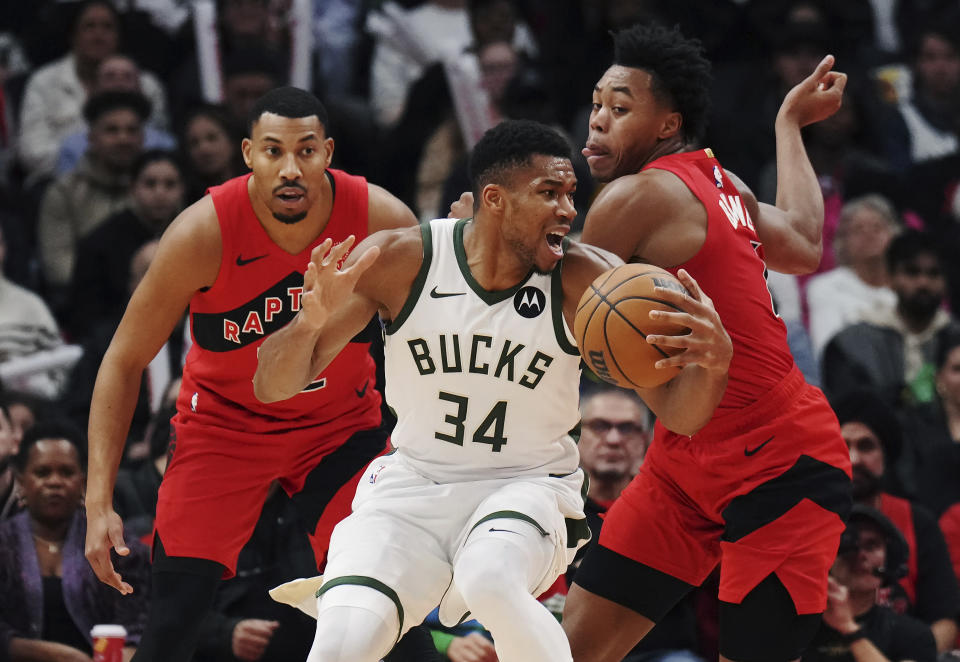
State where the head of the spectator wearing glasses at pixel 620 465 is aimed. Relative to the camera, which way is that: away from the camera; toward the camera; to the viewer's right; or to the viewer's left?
toward the camera

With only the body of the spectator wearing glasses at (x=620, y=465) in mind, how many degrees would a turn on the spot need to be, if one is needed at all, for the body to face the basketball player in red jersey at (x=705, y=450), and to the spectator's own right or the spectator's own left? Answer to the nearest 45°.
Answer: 0° — they already face them

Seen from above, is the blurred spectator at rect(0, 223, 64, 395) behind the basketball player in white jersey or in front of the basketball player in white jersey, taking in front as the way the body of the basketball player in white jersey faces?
behind

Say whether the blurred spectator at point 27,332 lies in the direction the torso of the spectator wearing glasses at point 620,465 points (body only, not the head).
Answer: no

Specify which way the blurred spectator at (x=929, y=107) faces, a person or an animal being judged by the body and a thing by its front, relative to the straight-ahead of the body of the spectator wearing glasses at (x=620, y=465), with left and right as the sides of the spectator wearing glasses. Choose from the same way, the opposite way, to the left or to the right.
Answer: the same way

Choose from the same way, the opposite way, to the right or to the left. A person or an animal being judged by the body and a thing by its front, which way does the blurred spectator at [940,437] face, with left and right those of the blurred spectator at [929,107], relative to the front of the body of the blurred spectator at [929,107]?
the same way

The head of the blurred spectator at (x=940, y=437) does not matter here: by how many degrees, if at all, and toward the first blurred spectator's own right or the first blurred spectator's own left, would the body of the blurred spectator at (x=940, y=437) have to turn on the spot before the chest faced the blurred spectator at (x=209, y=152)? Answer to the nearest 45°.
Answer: approximately 90° to the first blurred spectator's own right

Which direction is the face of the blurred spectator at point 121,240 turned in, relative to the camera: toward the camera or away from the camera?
toward the camera

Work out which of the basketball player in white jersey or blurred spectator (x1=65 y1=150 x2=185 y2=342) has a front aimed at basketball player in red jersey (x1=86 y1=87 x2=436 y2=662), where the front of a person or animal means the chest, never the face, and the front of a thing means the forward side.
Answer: the blurred spectator

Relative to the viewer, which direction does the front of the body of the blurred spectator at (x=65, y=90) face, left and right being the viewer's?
facing the viewer

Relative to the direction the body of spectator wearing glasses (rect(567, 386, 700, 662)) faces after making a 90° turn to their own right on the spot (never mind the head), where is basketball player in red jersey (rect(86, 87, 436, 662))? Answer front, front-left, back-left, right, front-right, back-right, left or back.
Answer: front-left

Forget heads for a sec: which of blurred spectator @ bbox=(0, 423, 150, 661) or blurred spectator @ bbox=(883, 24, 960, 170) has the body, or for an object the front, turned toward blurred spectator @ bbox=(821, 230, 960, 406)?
blurred spectator @ bbox=(883, 24, 960, 170)

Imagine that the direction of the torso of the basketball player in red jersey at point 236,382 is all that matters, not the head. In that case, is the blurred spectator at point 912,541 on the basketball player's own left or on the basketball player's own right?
on the basketball player's own left

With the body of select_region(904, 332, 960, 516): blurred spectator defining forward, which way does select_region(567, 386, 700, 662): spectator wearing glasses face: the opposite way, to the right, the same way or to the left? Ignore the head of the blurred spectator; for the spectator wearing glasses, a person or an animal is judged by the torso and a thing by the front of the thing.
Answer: the same way

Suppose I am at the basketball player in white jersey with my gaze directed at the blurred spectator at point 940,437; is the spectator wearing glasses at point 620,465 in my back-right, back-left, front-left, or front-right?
front-left

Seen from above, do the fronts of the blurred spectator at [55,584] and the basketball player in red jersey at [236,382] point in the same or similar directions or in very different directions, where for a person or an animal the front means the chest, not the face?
same or similar directions

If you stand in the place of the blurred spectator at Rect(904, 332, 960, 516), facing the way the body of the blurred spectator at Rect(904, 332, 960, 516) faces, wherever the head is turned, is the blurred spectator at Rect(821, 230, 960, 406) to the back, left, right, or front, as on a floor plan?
back

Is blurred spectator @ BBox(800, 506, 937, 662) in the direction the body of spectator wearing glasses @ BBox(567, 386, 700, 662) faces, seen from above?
no
